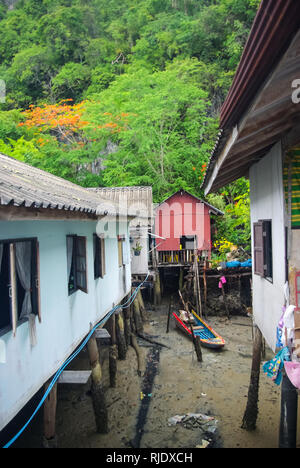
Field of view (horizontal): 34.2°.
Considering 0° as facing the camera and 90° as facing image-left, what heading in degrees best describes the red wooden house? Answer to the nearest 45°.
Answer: approximately 0°

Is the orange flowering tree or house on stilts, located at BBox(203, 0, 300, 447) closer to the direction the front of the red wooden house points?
the house on stilts

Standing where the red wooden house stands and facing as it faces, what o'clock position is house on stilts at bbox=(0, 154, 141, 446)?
The house on stilts is roughly at 12 o'clock from the red wooden house.

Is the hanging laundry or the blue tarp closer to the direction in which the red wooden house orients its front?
the hanging laundry

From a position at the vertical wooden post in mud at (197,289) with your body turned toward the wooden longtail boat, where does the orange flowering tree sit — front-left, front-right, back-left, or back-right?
back-right

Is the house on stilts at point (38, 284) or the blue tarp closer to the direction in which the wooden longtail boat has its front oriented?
the house on stilts
